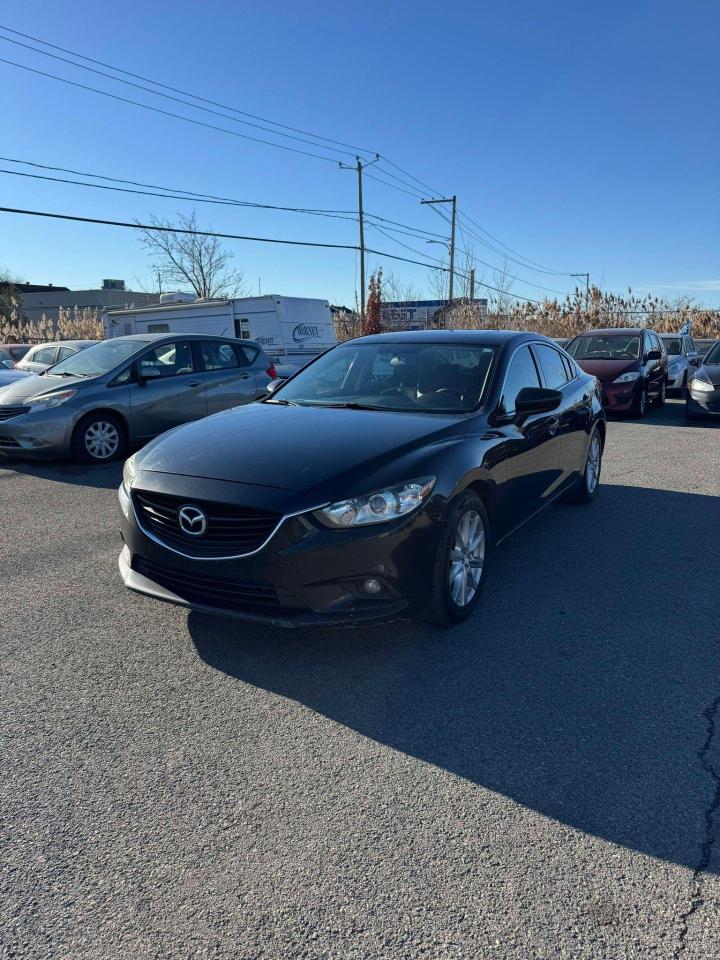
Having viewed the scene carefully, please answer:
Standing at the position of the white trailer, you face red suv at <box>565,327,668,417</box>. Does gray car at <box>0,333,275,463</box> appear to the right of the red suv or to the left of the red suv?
right

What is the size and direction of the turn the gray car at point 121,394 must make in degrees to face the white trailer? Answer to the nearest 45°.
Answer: approximately 135° to its right

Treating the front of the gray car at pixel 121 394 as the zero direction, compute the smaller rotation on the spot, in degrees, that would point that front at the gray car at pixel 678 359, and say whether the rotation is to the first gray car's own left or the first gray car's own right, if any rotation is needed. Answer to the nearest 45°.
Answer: approximately 135° to the first gray car's own left

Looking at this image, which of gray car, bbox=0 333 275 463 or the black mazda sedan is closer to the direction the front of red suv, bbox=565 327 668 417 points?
the black mazda sedan

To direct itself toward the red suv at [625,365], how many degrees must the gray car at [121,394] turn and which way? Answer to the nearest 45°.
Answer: approximately 135° to its left

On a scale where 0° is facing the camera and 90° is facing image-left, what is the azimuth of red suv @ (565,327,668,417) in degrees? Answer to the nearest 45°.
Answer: approximately 0°

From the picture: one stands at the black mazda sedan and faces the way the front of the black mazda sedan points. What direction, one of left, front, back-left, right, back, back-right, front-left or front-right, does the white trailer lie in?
back-right

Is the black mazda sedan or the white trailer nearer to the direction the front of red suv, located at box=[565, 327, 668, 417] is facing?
the black mazda sedan
